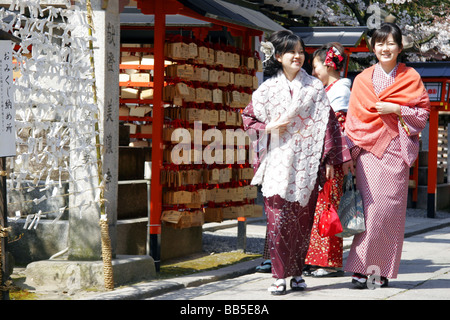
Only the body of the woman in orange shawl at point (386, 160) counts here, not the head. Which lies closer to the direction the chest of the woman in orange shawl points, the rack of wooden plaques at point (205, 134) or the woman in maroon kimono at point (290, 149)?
the woman in maroon kimono

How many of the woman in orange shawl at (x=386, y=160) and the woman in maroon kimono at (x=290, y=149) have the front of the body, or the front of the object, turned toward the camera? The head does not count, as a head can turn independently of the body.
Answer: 2

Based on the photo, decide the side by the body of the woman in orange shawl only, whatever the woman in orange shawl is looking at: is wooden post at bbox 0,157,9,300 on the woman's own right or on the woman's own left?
on the woman's own right

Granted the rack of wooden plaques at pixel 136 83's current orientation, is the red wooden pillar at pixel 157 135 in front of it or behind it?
in front

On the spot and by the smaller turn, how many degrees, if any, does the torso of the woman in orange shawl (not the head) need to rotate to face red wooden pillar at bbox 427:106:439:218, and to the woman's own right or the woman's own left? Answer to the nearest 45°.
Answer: approximately 180°

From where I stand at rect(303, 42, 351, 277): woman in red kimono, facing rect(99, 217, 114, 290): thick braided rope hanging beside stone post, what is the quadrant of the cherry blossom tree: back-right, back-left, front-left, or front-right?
back-right

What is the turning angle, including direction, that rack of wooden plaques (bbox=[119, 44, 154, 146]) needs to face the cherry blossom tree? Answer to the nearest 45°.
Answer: approximately 135° to its left

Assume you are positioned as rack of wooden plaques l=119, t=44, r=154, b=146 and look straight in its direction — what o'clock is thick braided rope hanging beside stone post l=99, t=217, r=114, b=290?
The thick braided rope hanging beside stone post is roughly at 12 o'clock from the rack of wooden plaques.

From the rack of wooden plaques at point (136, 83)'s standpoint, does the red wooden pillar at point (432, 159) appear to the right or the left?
on its left
